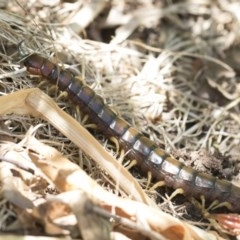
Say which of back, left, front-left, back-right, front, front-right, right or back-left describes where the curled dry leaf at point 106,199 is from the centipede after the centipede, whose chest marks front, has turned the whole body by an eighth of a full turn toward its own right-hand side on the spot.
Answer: back

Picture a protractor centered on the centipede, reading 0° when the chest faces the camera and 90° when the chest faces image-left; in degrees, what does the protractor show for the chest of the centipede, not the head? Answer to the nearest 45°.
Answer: approximately 135°
